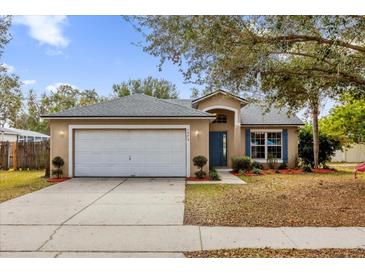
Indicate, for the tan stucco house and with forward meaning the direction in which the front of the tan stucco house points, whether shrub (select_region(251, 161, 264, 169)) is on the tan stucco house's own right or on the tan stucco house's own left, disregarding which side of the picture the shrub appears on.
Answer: on the tan stucco house's own left

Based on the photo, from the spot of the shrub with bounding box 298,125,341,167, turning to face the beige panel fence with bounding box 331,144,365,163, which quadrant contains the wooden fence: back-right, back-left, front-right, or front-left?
back-left

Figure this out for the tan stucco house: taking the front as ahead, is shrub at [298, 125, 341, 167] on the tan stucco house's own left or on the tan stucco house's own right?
on the tan stucco house's own left

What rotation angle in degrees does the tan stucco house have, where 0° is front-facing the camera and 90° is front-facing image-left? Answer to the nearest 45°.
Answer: approximately 0°

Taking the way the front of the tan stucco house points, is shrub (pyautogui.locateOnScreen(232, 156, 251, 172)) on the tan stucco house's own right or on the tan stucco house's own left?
on the tan stucco house's own left
